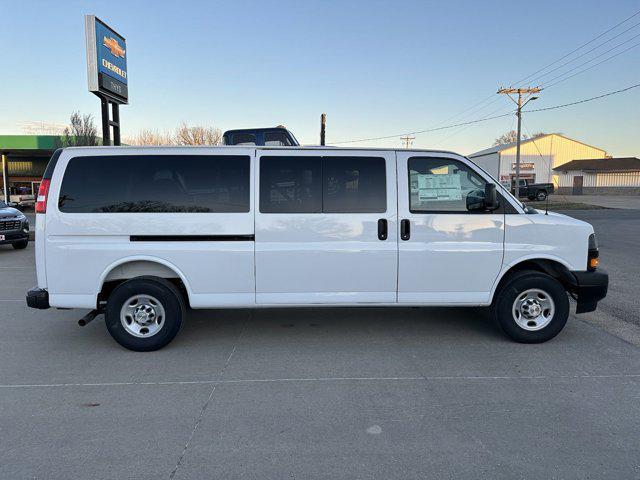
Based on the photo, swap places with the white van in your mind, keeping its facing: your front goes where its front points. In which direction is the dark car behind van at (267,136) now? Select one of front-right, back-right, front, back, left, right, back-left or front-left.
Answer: left

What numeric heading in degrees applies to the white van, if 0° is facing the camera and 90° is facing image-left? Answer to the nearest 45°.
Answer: approximately 270°

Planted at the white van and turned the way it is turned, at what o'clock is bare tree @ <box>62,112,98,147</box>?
The bare tree is roughly at 8 o'clock from the white van.

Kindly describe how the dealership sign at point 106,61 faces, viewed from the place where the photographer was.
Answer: facing the viewer and to the right of the viewer

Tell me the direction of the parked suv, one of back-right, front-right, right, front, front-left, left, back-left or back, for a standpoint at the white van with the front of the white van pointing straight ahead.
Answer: back-left

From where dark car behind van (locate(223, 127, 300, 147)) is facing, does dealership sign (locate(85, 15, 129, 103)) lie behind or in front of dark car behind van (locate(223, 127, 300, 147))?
behind

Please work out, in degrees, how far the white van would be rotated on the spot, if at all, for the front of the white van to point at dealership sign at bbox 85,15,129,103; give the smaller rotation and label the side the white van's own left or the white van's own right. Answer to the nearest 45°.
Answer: approximately 135° to the white van's own left

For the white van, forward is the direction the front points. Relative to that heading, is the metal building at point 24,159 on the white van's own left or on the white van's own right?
on the white van's own left
